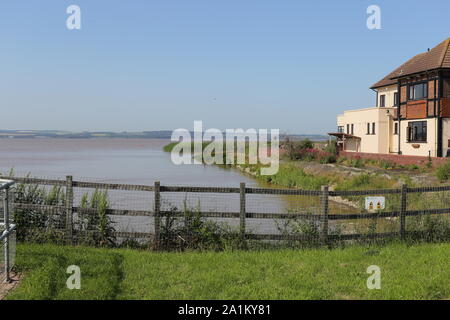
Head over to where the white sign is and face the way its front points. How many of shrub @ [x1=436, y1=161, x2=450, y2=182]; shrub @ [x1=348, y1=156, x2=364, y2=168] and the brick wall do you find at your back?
3

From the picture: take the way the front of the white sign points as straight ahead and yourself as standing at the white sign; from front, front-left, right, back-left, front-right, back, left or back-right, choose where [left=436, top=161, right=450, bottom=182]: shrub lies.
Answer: back

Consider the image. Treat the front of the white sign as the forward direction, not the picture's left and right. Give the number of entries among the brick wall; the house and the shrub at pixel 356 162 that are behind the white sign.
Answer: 3

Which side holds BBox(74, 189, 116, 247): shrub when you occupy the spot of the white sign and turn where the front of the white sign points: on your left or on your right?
on your right

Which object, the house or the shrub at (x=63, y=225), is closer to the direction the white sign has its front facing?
the shrub

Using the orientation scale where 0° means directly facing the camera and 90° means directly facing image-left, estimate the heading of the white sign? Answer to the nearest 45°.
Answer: approximately 0°

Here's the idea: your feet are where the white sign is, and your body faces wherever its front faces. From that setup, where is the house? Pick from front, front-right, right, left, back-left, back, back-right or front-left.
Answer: back

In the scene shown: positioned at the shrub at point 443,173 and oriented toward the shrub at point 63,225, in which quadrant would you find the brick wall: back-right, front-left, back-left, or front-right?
back-right

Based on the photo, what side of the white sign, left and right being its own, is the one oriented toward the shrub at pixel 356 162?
back

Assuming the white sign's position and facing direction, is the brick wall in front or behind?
behind

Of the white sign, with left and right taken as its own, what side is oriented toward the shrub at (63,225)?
right
